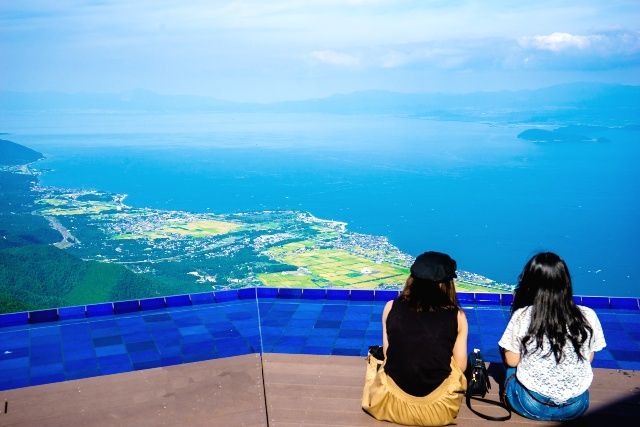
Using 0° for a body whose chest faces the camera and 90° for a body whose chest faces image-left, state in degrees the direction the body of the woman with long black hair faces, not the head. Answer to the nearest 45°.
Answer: approximately 180°

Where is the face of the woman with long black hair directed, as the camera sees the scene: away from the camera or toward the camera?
away from the camera

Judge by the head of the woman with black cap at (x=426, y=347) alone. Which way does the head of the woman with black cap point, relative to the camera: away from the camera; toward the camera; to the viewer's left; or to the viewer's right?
away from the camera

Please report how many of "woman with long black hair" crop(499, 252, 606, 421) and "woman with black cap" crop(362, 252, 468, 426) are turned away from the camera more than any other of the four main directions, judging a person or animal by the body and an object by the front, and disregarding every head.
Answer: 2

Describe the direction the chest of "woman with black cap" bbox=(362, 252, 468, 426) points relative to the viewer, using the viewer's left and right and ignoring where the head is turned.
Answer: facing away from the viewer

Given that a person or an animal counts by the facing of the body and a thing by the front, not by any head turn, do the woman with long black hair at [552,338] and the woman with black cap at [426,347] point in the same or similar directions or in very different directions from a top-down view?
same or similar directions
